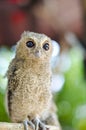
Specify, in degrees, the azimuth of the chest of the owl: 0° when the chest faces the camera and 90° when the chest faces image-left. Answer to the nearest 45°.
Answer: approximately 315°
